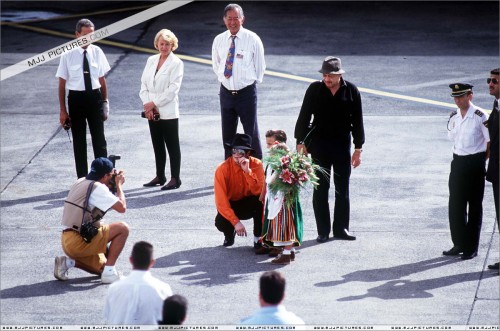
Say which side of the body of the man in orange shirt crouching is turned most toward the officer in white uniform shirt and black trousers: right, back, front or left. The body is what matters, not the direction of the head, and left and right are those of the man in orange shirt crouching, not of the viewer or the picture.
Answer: left

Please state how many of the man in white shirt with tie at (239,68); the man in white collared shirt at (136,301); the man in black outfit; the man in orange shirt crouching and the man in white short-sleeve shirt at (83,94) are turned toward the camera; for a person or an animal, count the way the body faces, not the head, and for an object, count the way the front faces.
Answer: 4

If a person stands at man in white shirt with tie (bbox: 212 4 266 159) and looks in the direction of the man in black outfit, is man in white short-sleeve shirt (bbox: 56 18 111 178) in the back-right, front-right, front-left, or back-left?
back-right

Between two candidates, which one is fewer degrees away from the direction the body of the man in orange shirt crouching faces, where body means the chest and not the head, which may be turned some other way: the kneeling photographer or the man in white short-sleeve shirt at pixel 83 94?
the kneeling photographer

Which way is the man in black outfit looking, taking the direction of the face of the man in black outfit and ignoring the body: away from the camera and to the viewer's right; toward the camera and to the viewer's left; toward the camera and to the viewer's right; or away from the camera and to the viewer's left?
toward the camera and to the viewer's left

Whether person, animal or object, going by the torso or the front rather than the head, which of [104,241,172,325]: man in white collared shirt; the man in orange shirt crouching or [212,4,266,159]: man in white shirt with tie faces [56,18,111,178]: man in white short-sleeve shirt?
[104,241,172,325]: man in white collared shirt

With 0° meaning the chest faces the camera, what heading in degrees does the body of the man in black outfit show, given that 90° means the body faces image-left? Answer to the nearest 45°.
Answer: approximately 0°

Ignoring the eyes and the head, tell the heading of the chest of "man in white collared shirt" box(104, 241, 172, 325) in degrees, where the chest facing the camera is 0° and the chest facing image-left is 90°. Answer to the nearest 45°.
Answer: approximately 180°

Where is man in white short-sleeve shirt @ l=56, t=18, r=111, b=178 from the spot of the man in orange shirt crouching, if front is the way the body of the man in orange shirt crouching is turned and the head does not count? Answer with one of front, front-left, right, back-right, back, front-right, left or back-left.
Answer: back-right

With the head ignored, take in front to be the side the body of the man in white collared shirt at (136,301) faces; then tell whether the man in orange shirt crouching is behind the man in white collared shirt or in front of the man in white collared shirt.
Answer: in front
